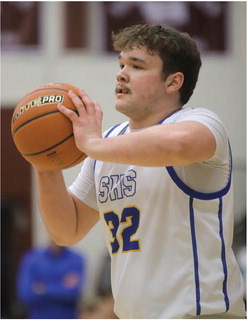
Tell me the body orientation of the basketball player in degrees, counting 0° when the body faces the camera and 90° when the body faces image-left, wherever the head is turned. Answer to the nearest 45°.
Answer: approximately 45°
